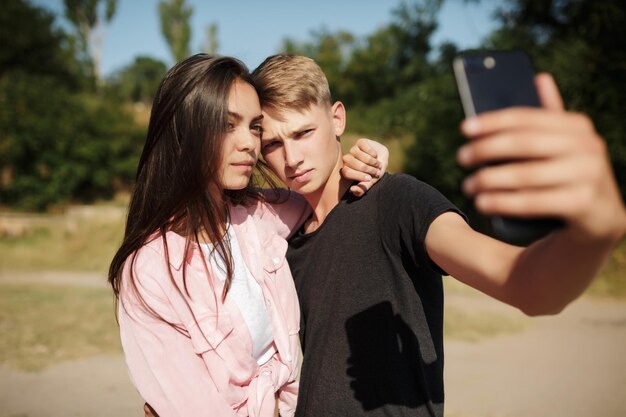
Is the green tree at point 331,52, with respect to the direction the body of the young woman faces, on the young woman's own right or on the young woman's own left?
on the young woman's own left

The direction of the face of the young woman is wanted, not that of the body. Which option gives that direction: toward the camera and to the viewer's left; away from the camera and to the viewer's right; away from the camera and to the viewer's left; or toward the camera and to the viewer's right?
toward the camera and to the viewer's right

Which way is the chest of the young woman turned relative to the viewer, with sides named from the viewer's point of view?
facing the viewer and to the right of the viewer

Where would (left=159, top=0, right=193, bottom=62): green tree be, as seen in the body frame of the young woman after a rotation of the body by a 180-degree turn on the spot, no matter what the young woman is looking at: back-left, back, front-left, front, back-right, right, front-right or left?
front-right
